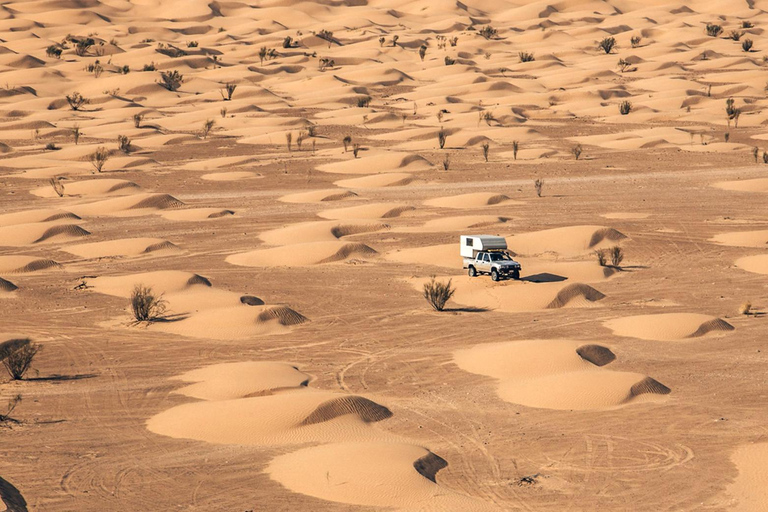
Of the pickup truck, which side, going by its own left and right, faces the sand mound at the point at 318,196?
back

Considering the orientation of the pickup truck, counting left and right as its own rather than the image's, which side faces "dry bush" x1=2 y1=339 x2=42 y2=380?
right

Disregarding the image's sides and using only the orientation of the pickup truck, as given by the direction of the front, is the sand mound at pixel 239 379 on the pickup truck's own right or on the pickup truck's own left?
on the pickup truck's own right

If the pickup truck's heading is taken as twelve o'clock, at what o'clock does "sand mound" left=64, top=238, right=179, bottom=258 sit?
The sand mound is roughly at 5 o'clock from the pickup truck.

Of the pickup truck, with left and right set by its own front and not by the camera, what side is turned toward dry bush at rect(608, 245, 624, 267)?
left

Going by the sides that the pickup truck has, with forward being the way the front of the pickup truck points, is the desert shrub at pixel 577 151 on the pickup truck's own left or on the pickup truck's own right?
on the pickup truck's own left

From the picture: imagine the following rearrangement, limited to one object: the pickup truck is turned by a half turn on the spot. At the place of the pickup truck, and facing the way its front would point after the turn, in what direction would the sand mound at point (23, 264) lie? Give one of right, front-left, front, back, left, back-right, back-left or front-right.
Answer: front-left

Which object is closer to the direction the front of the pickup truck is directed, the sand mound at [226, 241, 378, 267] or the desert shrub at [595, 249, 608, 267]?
the desert shrub

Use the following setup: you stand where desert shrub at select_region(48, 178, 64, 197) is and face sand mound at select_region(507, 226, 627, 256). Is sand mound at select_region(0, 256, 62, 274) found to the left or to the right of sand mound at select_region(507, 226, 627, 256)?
right

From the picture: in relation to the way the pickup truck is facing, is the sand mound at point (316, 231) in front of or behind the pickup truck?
behind

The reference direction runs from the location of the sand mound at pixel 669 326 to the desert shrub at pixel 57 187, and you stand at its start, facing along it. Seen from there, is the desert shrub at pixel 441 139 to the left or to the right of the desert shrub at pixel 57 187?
right

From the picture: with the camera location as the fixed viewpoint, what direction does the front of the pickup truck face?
facing the viewer and to the right of the viewer
